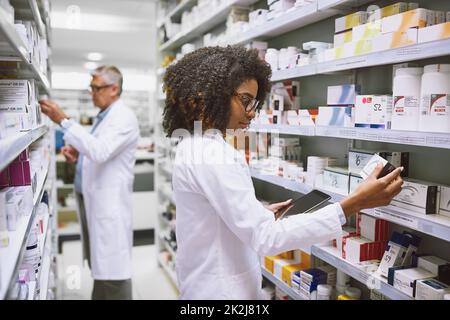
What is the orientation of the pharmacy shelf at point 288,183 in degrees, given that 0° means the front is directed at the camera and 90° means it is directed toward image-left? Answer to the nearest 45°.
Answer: approximately 45°

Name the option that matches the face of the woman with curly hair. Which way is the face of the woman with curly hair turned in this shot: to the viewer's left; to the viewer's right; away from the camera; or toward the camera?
to the viewer's right

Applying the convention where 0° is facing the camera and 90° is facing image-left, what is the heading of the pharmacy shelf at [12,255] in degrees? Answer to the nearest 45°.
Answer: approximately 270°

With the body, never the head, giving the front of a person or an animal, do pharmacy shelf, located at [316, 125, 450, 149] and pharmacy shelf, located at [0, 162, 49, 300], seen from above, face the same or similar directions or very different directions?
very different directions

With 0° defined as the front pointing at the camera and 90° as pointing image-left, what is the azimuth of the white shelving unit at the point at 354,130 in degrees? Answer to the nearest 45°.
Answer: approximately 45°
